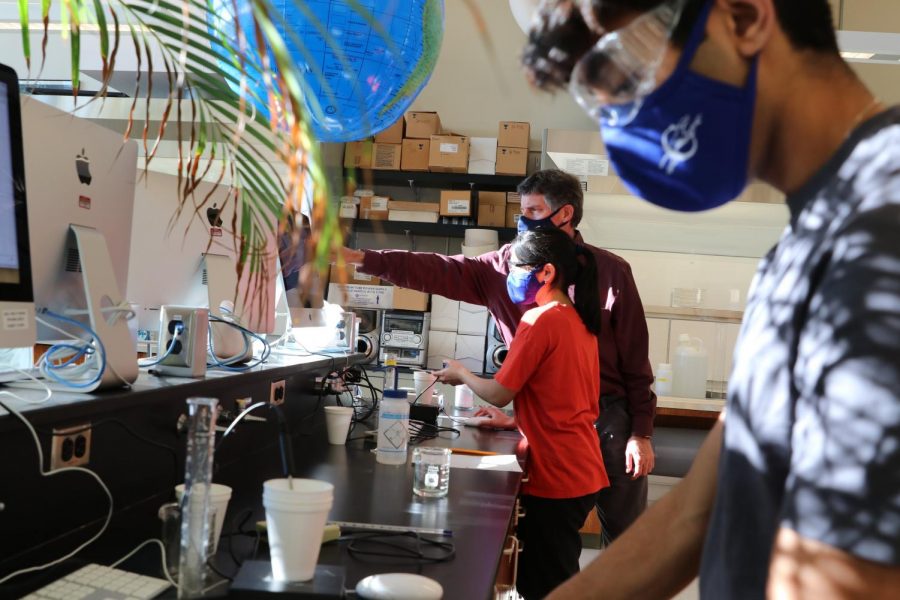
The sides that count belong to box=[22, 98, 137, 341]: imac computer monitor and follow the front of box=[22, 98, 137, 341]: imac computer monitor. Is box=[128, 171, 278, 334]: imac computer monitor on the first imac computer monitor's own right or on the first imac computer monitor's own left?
on the first imac computer monitor's own right

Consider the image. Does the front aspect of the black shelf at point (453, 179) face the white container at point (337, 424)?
yes

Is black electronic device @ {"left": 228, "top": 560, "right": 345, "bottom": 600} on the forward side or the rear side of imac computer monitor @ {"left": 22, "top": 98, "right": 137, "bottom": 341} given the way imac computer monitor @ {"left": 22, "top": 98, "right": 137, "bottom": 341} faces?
on the rear side

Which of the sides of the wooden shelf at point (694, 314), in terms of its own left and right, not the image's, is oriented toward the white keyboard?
front

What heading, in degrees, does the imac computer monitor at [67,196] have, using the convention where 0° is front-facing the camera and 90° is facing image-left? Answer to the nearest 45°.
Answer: approximately 135°

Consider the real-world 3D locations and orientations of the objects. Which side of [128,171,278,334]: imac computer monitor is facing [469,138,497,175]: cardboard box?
right

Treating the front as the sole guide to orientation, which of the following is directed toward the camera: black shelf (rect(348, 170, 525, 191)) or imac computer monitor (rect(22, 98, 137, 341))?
the black shelf

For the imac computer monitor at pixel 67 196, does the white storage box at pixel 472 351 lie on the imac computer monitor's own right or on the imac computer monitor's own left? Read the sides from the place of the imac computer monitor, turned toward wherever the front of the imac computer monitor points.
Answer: on the imac computer monitor's own right

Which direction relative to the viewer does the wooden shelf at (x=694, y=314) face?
toward the camera

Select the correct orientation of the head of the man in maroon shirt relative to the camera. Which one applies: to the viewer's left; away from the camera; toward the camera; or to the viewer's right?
to the viewer's left

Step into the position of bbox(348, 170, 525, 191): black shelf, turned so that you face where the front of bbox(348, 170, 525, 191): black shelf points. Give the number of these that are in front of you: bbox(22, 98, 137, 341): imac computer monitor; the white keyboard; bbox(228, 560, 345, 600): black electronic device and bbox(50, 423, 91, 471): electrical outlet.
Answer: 4

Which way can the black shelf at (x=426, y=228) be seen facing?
toward the camera

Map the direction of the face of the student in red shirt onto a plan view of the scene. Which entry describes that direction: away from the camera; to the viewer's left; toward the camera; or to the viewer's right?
to the viewer's left

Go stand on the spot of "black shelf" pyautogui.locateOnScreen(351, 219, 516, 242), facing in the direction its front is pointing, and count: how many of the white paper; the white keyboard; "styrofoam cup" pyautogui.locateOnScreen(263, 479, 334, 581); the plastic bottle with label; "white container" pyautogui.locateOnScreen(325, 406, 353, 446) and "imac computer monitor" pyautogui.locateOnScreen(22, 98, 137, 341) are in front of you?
6

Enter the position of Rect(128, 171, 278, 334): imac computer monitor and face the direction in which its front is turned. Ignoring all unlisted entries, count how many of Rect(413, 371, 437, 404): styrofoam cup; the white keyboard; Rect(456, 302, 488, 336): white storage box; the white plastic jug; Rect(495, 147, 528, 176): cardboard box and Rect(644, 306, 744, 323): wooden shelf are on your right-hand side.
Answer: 5

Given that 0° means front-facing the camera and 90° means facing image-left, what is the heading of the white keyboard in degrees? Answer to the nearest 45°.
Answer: approximately 315°
